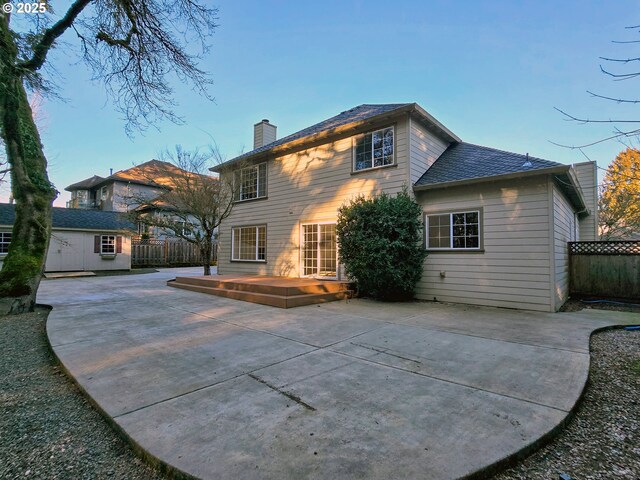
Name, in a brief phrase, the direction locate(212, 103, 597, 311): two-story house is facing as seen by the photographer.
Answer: facing away from the viewer and to the right of the viewer

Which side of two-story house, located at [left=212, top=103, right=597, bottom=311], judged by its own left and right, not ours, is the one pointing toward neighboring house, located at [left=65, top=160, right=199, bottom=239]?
left

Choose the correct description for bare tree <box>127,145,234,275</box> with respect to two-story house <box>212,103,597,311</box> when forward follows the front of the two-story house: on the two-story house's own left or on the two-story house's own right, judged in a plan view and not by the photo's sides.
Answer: on the two-story house's own left

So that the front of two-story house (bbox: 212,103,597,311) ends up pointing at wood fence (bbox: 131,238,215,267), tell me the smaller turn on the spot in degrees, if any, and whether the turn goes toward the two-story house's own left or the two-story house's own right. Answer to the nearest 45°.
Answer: approximately 90° to the two-story house's own left

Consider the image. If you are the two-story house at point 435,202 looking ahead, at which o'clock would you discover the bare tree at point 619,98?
The bare tree is roughly at 10 o'clock from the two-story house.

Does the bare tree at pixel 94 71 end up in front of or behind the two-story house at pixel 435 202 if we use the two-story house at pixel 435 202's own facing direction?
behind
